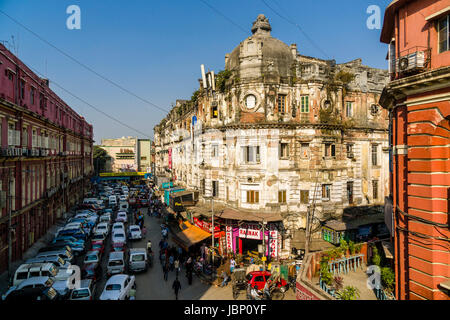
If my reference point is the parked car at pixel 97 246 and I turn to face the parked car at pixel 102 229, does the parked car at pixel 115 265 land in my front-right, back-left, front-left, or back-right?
back-right

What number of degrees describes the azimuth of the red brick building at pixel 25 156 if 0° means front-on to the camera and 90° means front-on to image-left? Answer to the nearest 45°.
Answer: approximately 270°

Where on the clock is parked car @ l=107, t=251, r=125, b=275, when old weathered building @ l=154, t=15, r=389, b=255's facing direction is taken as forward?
The parked car is roughly at 2 o'clock from the old weathered building.

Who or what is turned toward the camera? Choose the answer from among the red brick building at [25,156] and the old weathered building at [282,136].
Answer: the old weathered building

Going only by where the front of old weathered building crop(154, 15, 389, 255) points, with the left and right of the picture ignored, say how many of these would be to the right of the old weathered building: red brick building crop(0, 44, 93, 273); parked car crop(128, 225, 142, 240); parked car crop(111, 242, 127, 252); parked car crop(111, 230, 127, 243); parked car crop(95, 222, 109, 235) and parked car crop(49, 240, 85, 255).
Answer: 6

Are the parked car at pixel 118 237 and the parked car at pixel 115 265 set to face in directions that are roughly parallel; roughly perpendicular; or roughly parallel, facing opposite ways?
roughly parallel

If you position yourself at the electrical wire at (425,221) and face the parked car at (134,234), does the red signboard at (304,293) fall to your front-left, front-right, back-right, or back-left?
front-left
